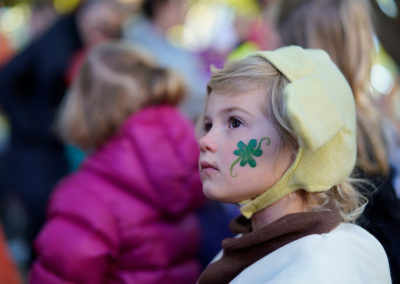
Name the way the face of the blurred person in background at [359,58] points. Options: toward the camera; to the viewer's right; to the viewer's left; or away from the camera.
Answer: away from the camera

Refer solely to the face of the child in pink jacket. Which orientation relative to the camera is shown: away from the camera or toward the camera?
away from the camera

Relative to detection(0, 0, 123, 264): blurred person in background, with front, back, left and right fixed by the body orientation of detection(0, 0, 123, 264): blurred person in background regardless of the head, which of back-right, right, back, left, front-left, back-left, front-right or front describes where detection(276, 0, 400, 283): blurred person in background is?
front-right

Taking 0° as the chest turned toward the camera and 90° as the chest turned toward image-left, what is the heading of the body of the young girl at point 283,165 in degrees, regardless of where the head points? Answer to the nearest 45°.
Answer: approximately 45°

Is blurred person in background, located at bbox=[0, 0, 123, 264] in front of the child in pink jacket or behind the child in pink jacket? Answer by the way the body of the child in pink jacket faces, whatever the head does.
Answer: in front

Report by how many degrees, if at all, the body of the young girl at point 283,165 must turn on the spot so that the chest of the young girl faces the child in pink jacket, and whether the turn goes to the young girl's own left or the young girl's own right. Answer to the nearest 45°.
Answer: approximately 90° to the young girl's own right

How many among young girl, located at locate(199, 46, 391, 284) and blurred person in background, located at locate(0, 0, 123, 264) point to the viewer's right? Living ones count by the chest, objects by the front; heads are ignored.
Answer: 1

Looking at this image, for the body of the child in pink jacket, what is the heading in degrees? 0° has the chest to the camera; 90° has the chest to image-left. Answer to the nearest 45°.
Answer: approximately 135°

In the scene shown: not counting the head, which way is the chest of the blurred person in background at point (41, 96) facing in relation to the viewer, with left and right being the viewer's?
facing to the right of the viewer
